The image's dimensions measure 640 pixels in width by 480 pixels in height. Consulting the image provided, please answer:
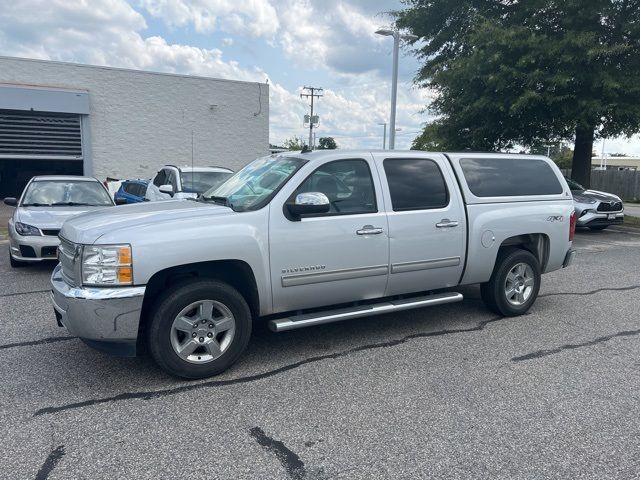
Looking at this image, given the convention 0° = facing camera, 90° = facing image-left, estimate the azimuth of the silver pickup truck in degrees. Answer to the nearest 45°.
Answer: approximately 45°

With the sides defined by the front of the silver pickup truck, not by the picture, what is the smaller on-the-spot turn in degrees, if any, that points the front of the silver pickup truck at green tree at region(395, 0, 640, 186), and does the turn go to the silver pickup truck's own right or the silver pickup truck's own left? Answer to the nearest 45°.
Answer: approximately 180°

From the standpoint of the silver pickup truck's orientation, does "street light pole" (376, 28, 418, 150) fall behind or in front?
behind

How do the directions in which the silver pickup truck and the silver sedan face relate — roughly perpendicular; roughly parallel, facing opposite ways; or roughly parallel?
roughly perpendicular

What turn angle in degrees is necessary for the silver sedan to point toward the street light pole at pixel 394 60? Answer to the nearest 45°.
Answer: approximately 135° to its left

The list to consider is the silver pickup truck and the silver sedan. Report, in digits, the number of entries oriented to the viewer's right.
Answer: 0

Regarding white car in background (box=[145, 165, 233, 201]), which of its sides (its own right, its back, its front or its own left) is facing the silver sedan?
right

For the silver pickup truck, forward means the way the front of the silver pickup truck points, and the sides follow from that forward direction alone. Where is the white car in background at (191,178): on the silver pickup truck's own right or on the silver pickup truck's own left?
on the silver pickup truck's own right

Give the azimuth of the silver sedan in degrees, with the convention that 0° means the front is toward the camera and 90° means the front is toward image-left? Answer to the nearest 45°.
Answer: approximately 0°

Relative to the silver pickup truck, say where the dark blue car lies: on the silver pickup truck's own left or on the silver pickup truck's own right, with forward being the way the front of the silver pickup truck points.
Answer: on the silver pickup truck's own right

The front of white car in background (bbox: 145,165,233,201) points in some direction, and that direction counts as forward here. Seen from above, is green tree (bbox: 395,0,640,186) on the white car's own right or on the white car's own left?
on the white car's own left
